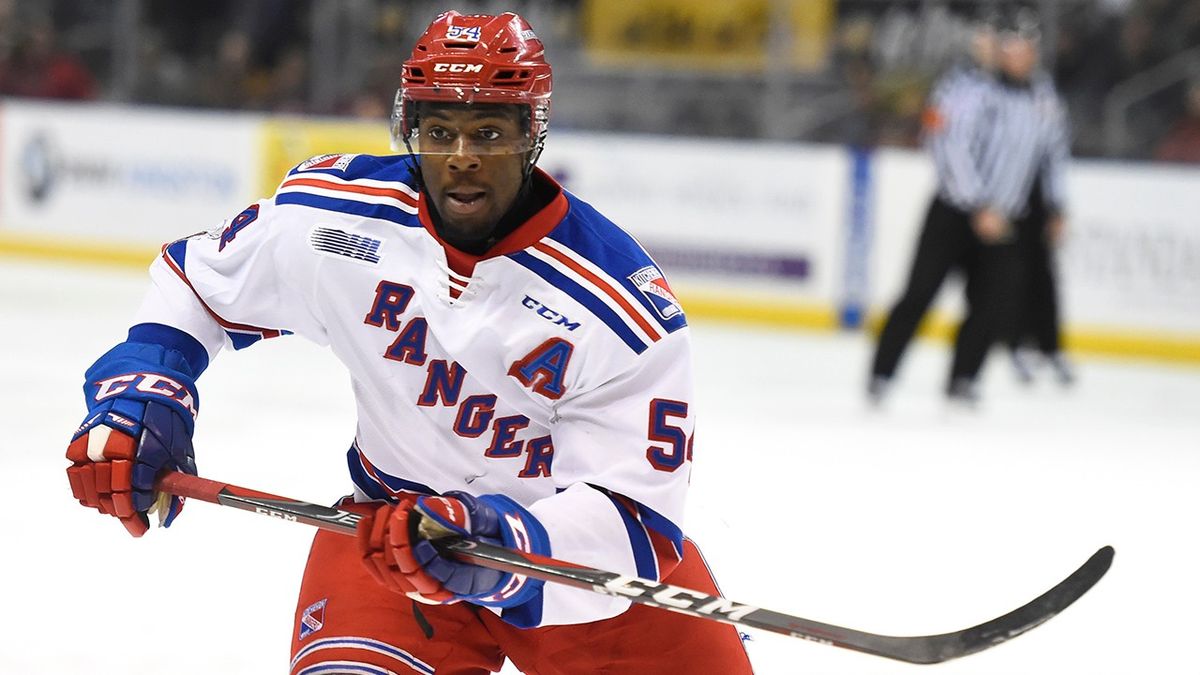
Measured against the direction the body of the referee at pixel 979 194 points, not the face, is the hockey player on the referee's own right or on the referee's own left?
on the referee's own right

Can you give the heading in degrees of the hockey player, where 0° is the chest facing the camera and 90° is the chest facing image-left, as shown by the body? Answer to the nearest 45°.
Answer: approximately 0°

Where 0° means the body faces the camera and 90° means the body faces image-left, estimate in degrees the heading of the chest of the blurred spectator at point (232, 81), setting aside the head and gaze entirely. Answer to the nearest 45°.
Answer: approximately 0°

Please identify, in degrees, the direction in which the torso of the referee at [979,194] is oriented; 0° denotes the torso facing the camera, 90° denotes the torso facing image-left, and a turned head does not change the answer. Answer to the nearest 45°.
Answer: approximately 315°

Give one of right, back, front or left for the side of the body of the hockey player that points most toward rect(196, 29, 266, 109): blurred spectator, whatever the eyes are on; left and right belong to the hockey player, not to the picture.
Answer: back

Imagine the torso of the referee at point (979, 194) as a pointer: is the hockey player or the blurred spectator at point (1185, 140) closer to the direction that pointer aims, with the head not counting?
the hockey player

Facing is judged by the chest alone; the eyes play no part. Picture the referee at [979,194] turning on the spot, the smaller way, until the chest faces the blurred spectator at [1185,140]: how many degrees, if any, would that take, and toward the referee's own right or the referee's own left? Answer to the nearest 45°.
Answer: approximately 90° to the referee's own left
